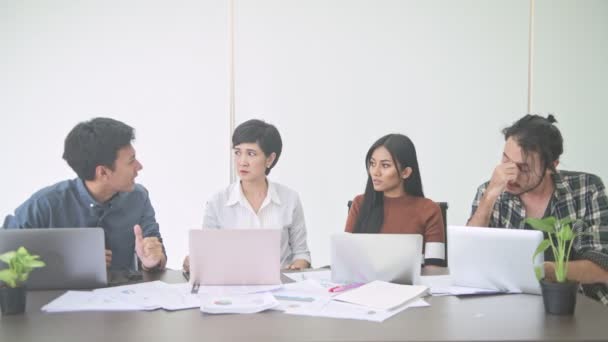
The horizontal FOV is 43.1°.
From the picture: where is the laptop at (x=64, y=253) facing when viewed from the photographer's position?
facing away from the viewer

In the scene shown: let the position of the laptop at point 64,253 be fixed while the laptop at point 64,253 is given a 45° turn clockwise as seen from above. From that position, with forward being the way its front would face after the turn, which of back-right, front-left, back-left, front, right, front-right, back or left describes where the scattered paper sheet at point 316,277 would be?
front-right

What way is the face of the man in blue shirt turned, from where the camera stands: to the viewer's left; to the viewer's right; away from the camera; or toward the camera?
to the viewer's right

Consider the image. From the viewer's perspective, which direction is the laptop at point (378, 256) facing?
away from the camera

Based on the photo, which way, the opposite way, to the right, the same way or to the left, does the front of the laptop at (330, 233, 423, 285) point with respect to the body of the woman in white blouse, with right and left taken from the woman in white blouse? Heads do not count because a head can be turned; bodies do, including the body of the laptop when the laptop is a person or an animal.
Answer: the opposite way

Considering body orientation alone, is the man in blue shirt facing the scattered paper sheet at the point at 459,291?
yes

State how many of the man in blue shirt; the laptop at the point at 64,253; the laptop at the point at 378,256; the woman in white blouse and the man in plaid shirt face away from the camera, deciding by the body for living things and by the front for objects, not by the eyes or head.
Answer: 2

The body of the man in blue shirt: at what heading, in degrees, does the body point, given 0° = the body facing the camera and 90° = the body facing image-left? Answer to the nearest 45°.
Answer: approximately 315°
